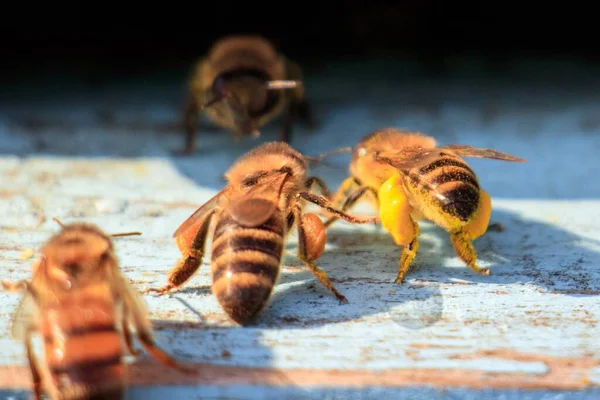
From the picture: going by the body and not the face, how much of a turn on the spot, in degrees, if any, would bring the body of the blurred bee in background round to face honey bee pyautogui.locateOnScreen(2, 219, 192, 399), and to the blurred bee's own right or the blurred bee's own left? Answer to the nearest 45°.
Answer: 0° — it already faces it

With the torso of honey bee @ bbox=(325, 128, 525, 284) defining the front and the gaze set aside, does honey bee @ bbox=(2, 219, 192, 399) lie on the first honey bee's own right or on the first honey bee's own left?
on the first honey bee's own left

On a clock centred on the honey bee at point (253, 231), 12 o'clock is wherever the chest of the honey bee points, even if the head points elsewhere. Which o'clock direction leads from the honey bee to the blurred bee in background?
The blurred bee in background is roughly at 12 o'clock from the honey bee.

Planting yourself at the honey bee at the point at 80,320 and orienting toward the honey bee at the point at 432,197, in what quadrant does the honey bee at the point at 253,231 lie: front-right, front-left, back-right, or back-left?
front-left

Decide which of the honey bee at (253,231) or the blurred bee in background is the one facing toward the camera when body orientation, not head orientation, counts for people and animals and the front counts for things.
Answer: the blurred bee in background

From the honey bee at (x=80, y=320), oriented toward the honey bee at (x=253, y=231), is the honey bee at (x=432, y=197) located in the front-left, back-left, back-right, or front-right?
front-right

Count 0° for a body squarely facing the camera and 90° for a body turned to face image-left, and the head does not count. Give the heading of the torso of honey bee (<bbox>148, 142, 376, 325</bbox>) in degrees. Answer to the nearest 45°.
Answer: approximately 180°

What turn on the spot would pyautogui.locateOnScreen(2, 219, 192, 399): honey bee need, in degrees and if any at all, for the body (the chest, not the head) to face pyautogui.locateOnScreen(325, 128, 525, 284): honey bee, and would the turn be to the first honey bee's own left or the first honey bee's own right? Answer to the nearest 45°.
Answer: approximately 45° to the first honey bee's own right

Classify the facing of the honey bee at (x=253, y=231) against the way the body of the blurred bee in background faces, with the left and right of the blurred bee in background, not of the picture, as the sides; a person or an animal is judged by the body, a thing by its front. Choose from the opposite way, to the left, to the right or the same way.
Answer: the opposite way

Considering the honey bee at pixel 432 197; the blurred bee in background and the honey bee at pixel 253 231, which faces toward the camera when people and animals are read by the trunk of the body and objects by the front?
the blurred bee in background

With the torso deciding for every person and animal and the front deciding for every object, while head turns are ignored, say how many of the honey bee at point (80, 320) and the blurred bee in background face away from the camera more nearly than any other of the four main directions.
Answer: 1

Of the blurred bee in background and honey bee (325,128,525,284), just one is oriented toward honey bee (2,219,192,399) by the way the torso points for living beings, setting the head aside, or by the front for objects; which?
the blurred bee in background

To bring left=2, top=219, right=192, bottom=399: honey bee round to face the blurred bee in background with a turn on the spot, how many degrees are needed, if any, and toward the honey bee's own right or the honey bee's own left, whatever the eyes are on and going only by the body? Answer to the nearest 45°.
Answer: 0° — it already faces it

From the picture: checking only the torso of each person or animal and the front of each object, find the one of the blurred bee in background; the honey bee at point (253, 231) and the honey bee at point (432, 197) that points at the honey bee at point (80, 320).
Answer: the blurred bee in background

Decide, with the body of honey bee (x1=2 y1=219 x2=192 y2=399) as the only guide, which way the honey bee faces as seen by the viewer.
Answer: away from the camera

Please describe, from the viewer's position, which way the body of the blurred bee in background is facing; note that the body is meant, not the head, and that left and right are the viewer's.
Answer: facing the viewer

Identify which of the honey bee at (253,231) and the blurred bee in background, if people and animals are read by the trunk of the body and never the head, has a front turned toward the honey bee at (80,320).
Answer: the blurred bee in background
